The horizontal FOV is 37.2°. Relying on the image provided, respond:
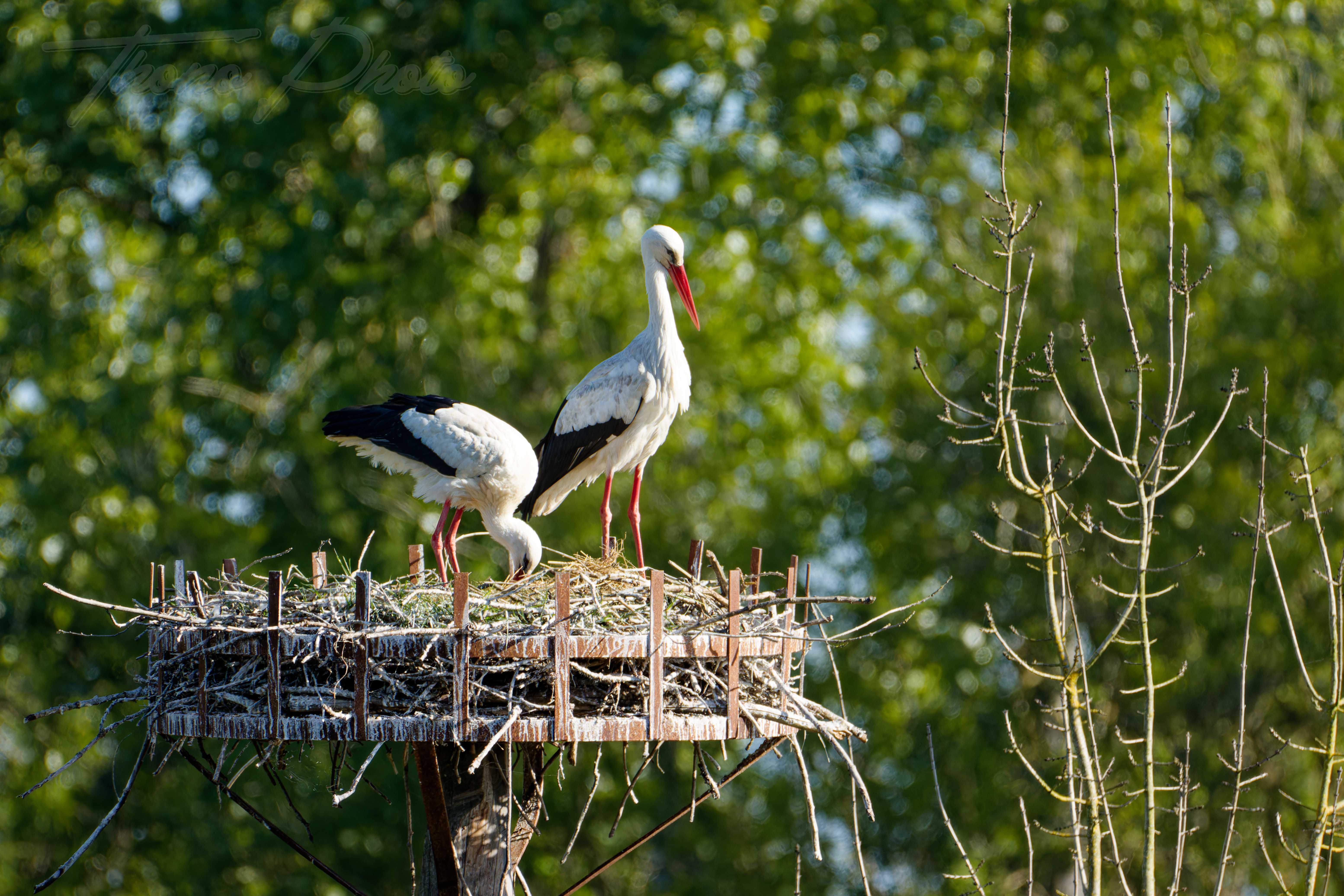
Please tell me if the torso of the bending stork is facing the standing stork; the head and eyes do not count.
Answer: yes

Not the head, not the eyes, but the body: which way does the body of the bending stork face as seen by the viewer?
to the viewer's right
